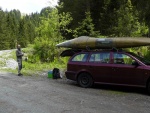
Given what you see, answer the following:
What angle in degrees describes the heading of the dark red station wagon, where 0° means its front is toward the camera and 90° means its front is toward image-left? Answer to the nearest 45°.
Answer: approximately 270°
